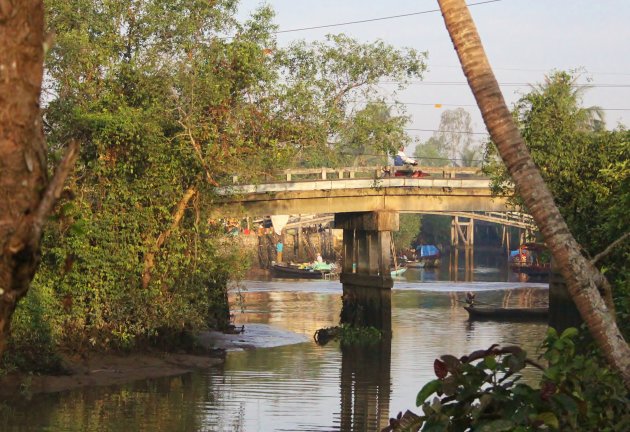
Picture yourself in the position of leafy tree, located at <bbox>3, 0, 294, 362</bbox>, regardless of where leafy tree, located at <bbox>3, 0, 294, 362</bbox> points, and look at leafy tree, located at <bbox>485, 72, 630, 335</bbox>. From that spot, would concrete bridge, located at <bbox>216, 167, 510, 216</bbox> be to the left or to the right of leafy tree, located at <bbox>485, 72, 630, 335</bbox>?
left

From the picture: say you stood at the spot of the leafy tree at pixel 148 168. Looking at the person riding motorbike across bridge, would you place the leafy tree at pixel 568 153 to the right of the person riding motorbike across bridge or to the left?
right
